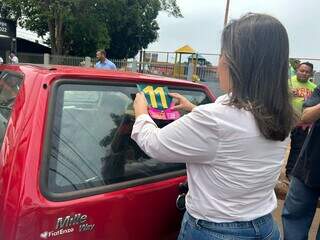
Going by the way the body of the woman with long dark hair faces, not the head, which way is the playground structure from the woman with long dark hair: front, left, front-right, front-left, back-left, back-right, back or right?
front-right

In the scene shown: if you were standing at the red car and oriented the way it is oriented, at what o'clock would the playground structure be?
The playground structure is roughly at 2 o'clock from the red car.

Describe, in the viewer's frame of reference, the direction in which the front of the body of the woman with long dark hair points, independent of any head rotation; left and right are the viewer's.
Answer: facing away from the viewer and to the left of the viewer

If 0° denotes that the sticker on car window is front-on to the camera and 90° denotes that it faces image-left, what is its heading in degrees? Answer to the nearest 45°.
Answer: approximately 0°

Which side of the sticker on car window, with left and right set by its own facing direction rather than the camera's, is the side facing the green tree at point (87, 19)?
back

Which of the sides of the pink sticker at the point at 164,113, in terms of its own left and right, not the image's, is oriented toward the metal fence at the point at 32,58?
back

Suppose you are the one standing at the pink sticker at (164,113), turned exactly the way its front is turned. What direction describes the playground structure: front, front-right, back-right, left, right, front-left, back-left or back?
back

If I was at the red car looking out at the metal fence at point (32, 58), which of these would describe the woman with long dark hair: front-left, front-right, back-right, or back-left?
back-right

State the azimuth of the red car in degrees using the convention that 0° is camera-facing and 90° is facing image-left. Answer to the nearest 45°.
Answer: approximately 135°

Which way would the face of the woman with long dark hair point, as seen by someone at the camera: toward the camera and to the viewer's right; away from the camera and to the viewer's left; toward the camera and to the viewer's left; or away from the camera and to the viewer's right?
away from the camera and to the viewer's left
